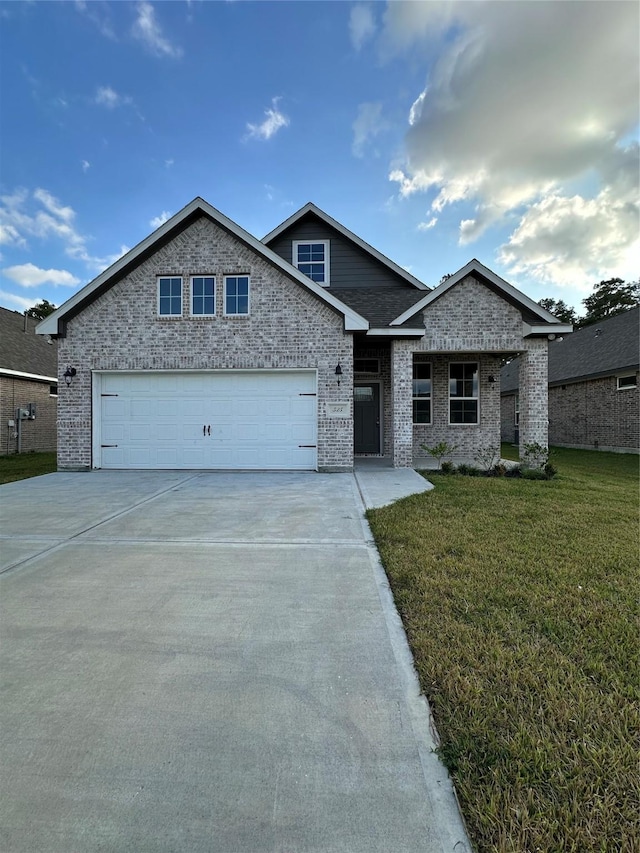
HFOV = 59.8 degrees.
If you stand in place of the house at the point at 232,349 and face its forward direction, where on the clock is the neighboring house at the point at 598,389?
The neighboring house is roughly at 8 o'clock from the house.

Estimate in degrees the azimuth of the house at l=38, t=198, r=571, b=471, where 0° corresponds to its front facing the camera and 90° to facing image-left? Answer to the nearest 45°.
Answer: approximately 0°

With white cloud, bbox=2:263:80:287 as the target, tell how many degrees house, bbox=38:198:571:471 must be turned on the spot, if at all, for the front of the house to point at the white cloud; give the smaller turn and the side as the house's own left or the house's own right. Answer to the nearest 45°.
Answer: approximately 135° to the house's own right

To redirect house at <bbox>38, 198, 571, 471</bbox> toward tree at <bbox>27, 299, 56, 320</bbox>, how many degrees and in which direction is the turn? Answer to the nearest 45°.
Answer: approximately 135° to its right

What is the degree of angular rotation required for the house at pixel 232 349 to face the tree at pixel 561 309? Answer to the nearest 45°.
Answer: approximately 135° to its left

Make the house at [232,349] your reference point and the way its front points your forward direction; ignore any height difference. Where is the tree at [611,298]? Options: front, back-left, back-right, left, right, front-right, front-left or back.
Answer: back-left
